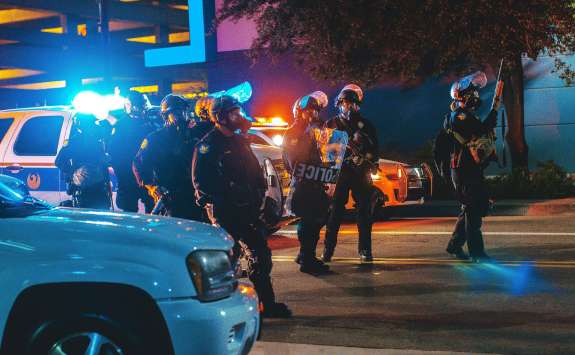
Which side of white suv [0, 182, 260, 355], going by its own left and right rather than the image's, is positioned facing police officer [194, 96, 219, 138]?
left

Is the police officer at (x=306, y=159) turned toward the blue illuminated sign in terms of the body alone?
no

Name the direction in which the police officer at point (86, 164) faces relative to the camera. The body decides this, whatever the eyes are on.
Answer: toward the camera

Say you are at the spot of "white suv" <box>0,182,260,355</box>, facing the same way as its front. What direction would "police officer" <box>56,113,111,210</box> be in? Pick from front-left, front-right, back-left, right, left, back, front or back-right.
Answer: left

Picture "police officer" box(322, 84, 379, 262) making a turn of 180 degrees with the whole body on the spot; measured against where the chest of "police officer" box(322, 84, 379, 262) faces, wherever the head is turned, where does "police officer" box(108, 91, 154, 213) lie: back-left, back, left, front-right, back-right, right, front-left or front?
left

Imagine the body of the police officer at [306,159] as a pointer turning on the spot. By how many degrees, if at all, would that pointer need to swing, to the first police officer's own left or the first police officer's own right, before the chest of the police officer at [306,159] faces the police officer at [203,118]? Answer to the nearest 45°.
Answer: approximately 135° to the first police officer's own right

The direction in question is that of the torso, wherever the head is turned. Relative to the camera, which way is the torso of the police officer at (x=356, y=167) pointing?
toward the camera

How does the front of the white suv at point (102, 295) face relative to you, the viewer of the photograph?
facing to the right of the viewer
